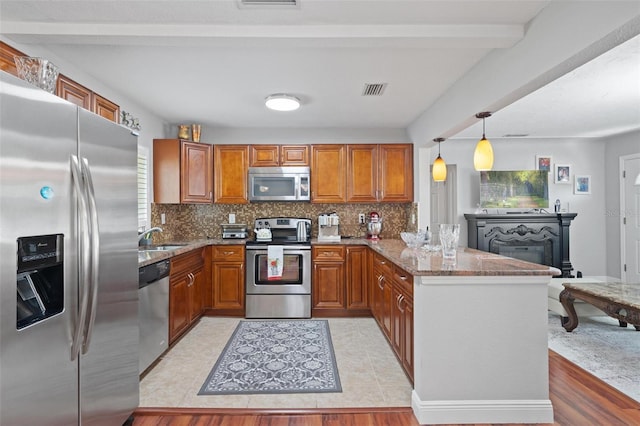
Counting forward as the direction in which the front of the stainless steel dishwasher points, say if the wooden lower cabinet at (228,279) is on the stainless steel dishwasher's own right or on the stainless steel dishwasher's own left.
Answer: on the stainless steel dishwasher's own left

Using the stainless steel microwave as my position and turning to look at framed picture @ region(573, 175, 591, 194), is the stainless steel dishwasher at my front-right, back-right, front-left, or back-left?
back-right

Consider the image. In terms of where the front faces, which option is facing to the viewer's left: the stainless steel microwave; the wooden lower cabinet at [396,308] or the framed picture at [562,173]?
the wooden lower cabinet

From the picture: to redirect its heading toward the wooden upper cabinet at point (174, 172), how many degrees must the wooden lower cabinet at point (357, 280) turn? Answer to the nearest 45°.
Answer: approximately 90° to its right

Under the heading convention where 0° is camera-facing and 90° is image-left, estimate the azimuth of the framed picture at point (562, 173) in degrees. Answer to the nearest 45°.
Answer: approximately 315°

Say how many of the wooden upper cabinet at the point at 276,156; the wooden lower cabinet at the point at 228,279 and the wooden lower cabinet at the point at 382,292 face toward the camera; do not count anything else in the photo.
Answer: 2

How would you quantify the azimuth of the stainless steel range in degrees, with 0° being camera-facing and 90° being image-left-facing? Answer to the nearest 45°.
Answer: approximately 0°

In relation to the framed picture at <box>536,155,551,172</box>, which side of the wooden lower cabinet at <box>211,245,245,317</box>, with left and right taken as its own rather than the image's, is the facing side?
left

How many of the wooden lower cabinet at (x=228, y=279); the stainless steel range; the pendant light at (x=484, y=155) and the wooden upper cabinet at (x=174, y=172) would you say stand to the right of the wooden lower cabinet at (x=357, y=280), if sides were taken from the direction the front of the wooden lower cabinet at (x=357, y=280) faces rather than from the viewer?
3

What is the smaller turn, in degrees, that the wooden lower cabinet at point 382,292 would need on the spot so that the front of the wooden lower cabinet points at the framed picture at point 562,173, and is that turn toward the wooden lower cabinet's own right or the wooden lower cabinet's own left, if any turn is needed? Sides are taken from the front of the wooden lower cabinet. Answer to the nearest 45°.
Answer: approximately 135° to the wooden lower cabinet's own right

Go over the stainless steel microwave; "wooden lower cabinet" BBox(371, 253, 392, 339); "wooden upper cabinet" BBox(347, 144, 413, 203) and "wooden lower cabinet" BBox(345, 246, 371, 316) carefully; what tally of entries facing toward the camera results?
3

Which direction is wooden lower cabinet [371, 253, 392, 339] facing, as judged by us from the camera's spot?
facing to the left of the viewer

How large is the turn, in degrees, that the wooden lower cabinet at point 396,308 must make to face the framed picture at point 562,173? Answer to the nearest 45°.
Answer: approximately 135° to its right
